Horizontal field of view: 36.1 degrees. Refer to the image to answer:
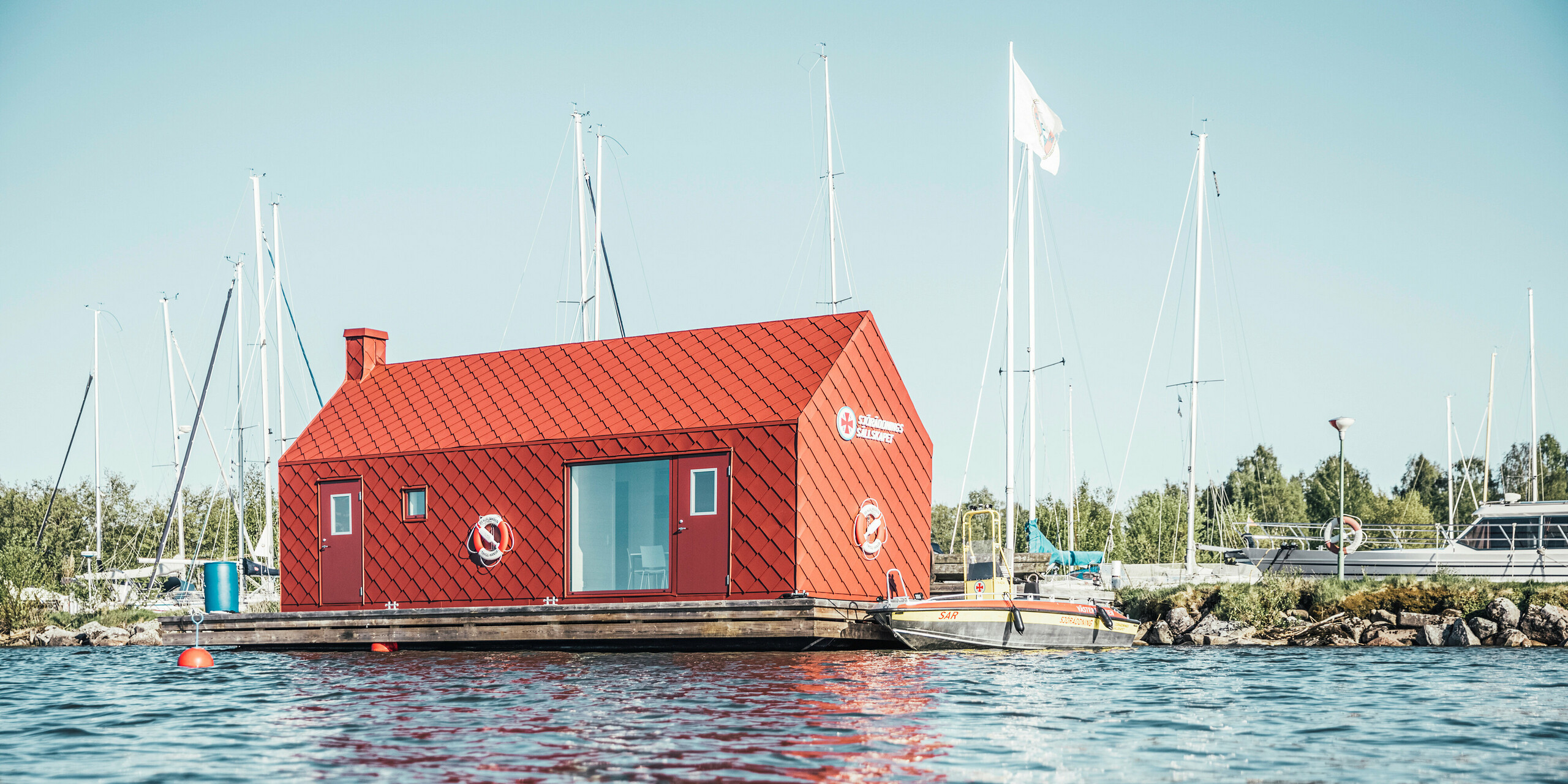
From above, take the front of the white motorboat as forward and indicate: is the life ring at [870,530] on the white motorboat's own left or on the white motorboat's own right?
on the white motorboat's own left

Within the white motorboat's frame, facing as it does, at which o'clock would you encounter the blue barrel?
The blue barrel is roughly at 11 o'clock from the white motorboat.

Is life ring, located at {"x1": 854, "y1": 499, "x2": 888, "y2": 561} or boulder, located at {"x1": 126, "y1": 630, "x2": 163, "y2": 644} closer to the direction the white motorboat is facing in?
the boulder

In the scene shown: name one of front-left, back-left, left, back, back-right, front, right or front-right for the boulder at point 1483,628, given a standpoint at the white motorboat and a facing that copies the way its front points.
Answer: left

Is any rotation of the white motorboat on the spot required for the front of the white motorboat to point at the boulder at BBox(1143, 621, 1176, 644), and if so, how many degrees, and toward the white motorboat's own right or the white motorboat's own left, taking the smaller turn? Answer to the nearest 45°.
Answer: approximately 45° to the white motorboat's own left

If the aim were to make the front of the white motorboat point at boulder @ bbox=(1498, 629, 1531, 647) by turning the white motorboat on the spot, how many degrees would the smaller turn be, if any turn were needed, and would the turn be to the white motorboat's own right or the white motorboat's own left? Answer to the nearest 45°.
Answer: approximately 90° to the white motorboat's own left

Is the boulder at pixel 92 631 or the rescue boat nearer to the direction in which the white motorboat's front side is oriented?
the boulder

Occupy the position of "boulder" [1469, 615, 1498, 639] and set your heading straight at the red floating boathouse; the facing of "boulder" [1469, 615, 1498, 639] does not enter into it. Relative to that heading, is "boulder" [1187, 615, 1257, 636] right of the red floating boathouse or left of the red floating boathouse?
right

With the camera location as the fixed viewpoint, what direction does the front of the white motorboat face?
facing to the left of the viewer

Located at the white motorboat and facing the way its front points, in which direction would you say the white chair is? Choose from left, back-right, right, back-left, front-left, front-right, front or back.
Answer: front-left

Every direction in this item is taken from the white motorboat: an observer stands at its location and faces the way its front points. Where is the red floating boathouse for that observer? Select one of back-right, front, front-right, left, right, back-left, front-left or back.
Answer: front-left

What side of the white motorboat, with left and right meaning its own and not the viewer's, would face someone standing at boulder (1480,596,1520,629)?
left

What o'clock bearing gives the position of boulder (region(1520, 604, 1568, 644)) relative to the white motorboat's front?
The boulder is roughly at 9 o'clock from the white motorboat.

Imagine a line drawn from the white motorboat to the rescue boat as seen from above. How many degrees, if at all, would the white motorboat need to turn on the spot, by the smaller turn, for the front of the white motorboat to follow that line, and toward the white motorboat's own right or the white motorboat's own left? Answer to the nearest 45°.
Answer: approximately 45° to the white motorboat's own left
